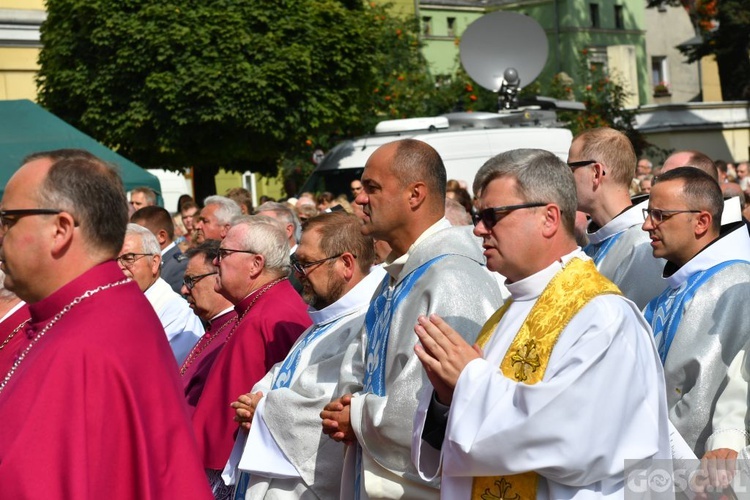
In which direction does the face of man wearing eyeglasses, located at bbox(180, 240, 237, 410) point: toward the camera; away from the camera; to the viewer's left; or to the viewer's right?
to the viewer's left

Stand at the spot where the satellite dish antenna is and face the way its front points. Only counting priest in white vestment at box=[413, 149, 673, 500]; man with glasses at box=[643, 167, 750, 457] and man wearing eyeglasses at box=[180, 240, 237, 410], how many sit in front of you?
3

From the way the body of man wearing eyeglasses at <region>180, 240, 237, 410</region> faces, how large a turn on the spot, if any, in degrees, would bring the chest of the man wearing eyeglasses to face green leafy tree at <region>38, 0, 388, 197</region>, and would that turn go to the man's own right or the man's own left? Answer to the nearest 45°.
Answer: approximately 90° to the man's own right

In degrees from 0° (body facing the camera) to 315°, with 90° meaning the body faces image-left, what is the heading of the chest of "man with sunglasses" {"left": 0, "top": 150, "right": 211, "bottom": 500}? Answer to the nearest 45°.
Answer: approximately 90°

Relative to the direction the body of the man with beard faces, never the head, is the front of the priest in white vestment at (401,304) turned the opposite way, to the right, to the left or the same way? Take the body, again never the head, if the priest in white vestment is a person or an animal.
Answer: the same way

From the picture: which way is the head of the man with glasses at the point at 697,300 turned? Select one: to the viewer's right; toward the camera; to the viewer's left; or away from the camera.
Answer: to the viewer's left

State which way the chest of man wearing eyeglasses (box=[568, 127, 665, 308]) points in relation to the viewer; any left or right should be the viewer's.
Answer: facing to the left of the viewer

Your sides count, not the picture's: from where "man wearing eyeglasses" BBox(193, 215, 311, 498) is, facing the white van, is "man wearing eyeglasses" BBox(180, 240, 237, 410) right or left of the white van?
left

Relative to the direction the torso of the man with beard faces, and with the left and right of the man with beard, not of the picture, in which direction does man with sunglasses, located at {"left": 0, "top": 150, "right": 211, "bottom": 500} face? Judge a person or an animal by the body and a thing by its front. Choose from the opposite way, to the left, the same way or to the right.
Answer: the same way

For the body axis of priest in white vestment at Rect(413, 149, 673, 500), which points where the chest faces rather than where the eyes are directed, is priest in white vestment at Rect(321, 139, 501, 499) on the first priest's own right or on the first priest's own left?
on the first priest's own right

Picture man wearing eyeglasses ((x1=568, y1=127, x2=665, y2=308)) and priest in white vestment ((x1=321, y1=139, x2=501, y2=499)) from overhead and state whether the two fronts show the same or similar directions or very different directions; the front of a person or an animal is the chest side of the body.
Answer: same or similar directions

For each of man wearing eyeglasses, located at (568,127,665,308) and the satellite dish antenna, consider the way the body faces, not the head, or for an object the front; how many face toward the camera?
1

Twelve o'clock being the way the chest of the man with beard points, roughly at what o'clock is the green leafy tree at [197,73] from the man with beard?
The green leafy tree is roughly at 3 o'clock from the man with beard.

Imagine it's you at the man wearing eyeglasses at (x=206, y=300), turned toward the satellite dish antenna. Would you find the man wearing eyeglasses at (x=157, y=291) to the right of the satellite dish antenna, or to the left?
left

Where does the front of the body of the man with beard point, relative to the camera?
to the viewer's left

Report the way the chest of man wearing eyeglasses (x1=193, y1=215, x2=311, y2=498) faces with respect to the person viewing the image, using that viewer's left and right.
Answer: facing to the left of the viewer

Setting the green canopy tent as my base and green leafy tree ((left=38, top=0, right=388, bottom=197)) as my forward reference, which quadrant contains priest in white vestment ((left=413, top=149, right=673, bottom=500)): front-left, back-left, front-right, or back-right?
back-right
